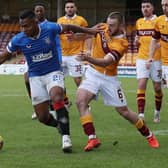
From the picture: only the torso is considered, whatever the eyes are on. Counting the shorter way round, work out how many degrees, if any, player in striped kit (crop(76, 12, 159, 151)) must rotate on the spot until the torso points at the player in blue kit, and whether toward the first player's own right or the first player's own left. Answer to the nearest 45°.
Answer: approximately 45° to the first player's own right

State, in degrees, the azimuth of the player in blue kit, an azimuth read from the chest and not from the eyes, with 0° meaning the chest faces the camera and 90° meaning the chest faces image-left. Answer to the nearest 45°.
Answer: approximately 0°

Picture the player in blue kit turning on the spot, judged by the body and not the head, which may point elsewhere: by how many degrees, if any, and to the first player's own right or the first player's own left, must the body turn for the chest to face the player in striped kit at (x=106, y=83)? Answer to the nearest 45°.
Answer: approximately 90° to the first player's own left

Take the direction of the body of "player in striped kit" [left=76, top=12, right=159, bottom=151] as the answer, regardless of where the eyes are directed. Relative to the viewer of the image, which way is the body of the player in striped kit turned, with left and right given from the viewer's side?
facing the viewer and to the left of the viewer

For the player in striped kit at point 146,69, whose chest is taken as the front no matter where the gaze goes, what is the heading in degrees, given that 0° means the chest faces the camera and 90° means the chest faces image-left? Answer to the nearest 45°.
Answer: approximately 0°

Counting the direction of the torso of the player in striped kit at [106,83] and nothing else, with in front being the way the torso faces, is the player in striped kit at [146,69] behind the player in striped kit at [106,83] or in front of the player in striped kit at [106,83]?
behind
